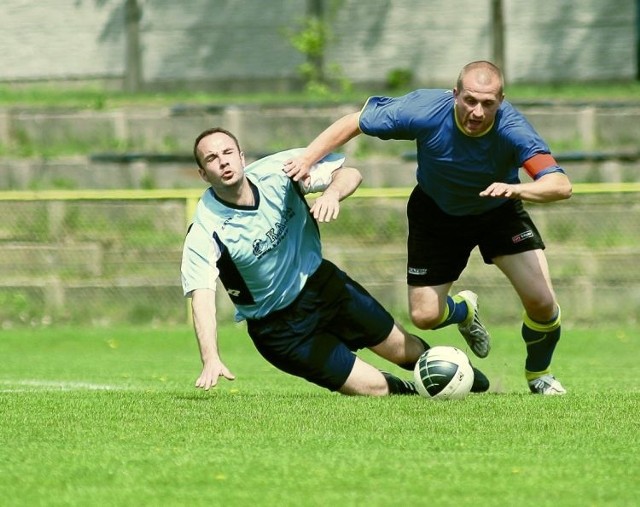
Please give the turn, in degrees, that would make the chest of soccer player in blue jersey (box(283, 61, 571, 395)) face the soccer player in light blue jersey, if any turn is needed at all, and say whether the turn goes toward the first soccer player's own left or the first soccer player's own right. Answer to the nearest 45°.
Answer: approximately 45° to the first soccer player's own right

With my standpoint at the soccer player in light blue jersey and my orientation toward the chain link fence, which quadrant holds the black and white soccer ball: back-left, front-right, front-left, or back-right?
back-right

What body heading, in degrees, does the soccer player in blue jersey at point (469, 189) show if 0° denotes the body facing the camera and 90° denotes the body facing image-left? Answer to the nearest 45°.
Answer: approximately 0°

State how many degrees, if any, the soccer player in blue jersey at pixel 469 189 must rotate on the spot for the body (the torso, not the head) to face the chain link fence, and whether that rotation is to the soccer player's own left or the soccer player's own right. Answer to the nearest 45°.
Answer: approximately 135° to the soccer player's own right

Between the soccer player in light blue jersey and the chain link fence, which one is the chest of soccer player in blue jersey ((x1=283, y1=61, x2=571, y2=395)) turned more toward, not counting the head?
the soccer player in light blue jersey
